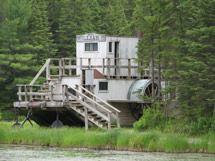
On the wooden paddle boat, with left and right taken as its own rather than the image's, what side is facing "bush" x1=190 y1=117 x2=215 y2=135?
left

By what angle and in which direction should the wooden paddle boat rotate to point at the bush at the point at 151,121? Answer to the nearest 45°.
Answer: approximately 90° to its left
